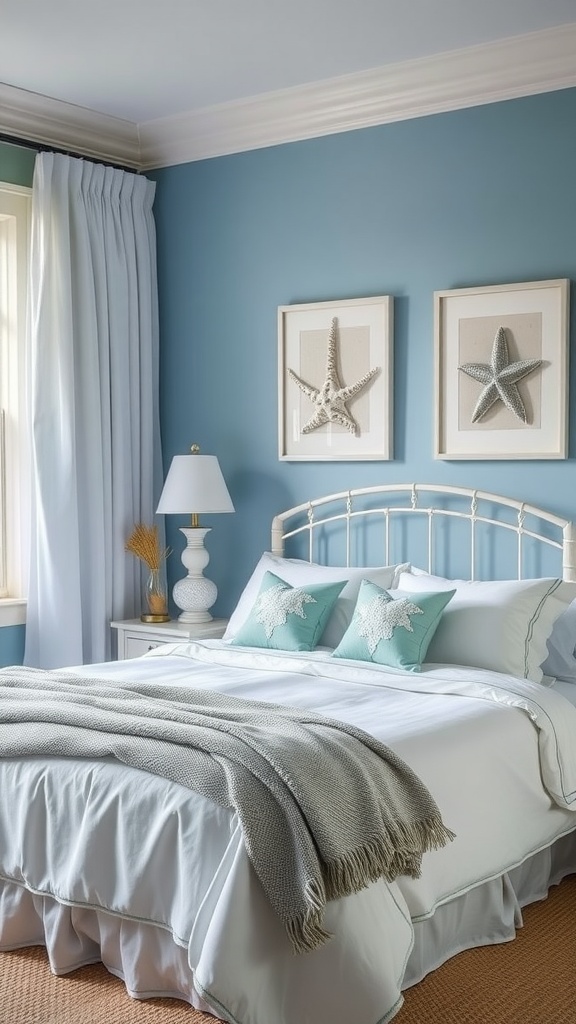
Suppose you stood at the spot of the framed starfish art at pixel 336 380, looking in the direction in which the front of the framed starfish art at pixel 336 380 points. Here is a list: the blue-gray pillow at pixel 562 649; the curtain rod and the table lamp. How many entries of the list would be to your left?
1

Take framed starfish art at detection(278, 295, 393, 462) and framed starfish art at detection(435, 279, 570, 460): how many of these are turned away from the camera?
0

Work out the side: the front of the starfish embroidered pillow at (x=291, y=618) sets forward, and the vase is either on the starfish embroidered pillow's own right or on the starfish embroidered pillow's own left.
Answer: on the starfish embroidered pillow's own right

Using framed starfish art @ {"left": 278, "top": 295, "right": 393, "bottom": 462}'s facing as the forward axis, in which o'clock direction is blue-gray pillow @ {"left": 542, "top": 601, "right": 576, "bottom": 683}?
The blue-gray pillow is roughly at 9 o'clock from the framed starfish art.

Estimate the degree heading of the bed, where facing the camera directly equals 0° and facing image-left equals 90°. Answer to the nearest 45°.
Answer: approximately 45°

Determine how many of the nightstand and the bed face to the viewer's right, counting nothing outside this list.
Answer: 0

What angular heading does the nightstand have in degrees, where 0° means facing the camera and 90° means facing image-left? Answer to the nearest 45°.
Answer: approximately 45°

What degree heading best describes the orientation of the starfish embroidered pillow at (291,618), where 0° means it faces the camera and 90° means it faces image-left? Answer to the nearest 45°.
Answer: approximately 45°

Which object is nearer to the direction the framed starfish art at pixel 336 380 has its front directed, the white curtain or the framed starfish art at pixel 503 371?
the white curtain

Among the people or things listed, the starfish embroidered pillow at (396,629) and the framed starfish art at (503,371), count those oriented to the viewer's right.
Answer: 0

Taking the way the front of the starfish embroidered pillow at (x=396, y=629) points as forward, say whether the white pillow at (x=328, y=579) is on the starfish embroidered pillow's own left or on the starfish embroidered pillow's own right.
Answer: on the starfish embroidered pillow's own right
